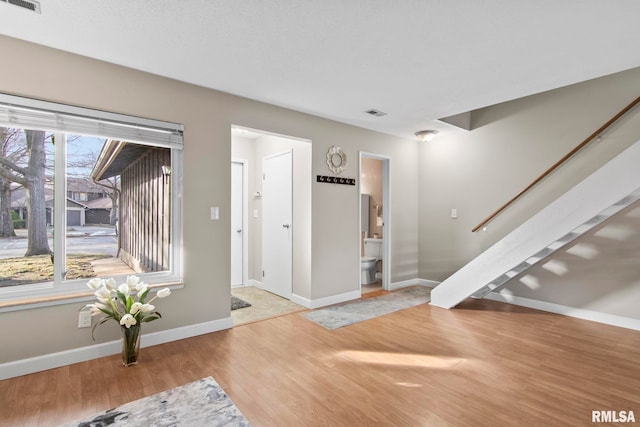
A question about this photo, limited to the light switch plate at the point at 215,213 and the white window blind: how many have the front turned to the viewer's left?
0

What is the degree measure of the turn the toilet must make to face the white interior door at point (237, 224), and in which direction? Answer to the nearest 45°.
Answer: approximately 45° to its right

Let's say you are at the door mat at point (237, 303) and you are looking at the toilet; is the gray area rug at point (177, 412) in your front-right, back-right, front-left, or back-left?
back-right

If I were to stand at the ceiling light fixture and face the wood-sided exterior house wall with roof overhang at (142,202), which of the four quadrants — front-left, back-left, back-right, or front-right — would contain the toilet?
front-right

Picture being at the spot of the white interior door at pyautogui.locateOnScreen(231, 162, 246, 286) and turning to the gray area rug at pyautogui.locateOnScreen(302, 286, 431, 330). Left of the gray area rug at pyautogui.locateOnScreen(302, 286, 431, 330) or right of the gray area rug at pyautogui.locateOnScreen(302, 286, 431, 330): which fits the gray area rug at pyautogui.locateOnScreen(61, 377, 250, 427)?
right

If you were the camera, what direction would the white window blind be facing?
facing the viewer and to the right of the viewer

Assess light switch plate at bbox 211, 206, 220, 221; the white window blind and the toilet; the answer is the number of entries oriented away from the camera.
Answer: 0

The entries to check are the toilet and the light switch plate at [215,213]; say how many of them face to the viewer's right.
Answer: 0

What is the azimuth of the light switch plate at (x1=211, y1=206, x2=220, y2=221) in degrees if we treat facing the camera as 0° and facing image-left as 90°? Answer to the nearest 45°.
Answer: approximately 0°

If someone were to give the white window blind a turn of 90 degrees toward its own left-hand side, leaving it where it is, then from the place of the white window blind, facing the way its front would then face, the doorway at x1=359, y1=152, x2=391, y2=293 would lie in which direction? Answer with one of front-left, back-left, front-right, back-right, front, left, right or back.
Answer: front-right

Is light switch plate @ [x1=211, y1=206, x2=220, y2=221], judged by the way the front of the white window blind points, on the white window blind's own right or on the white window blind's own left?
on the white window blind's own left

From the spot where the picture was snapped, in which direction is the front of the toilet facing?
facing the viewer and to the left of the viewer
